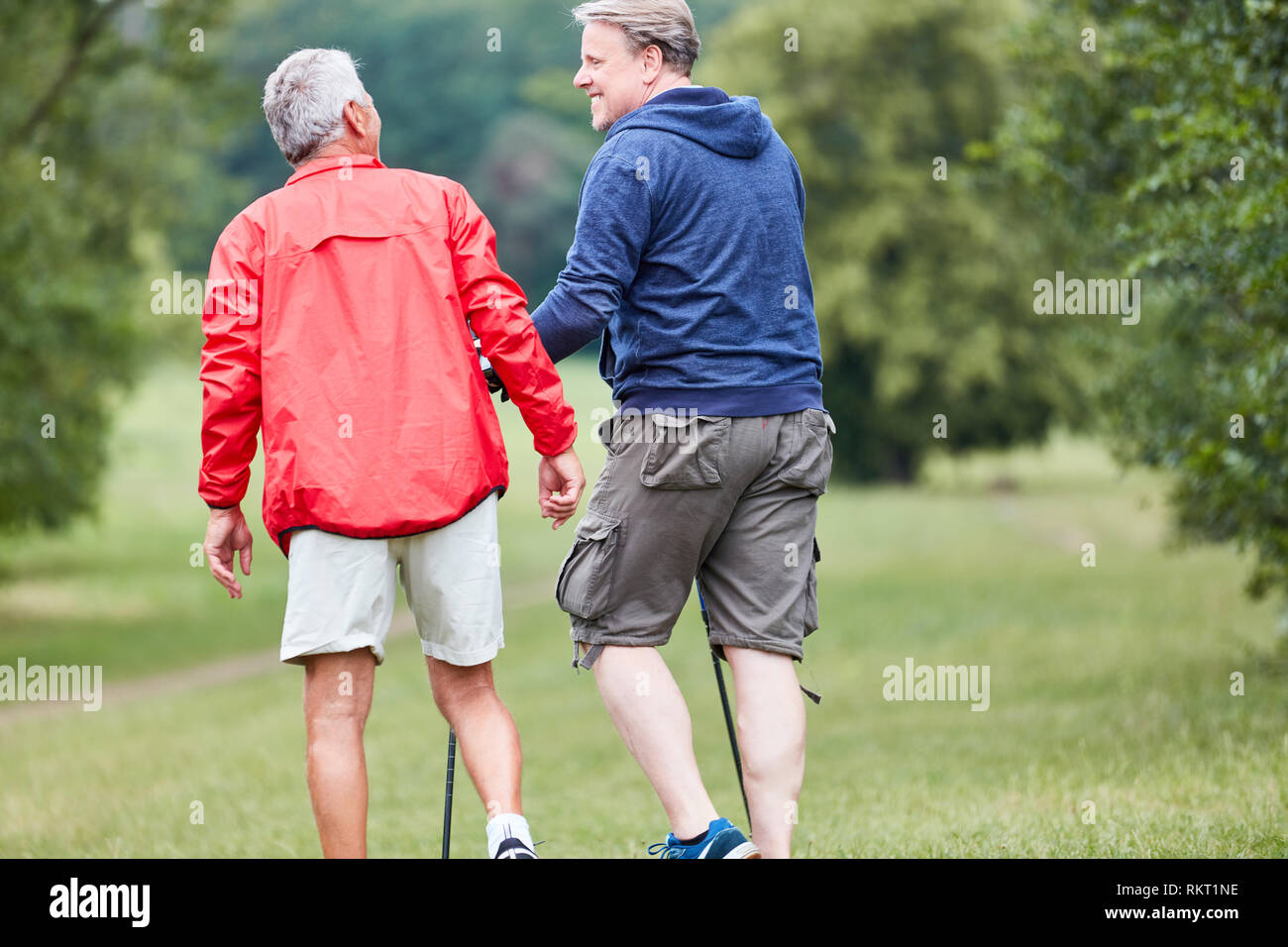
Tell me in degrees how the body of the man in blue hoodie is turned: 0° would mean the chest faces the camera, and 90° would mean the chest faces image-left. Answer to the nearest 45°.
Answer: approximately 135°

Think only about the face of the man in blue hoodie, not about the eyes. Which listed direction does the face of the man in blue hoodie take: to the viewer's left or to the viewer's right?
to the viewer's left

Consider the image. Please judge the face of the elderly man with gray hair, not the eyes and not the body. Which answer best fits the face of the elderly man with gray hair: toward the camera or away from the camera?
away from the camera

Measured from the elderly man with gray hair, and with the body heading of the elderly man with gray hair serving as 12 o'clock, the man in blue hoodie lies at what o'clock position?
The man in blue hoodie is roughly at 3 o'clock from the elderly man with gray hair.

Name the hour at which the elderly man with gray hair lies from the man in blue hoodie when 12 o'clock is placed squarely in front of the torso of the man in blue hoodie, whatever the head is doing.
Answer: The elderly man with gray hair is roughly at 10 o'clock from the man in blue hoodie.

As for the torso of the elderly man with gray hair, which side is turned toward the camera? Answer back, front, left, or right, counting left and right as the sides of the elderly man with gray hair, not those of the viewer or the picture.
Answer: back
